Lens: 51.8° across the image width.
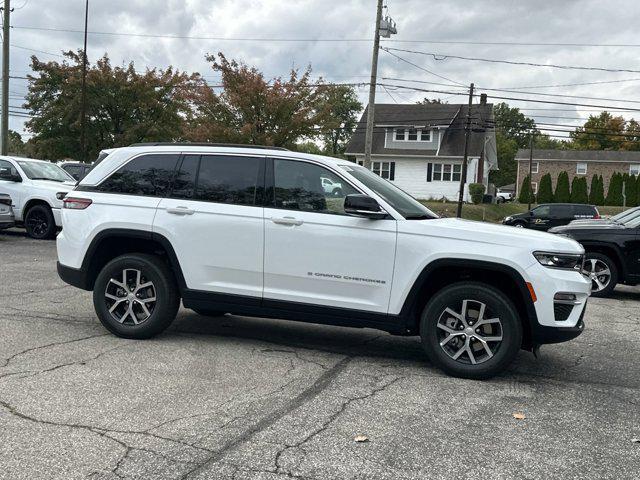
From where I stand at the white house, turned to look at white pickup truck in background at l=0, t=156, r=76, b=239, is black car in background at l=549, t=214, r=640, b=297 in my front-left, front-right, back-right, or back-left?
front-left

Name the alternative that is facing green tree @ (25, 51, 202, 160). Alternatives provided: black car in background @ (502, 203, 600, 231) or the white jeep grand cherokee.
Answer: the black car in background

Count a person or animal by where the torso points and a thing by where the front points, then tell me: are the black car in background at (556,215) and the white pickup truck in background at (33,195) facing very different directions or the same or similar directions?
very different directions

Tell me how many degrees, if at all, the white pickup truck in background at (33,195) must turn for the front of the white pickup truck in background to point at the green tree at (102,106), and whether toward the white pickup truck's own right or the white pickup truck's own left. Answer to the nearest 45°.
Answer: approximately 135° to the white pickup truck's own left

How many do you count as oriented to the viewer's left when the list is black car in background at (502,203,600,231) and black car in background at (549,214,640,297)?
2

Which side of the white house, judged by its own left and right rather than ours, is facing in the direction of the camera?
front

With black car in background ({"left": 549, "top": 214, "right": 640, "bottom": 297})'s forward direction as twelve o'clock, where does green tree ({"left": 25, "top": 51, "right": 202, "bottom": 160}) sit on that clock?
The green tree is roughly at 1 o'clock from the black car in background.

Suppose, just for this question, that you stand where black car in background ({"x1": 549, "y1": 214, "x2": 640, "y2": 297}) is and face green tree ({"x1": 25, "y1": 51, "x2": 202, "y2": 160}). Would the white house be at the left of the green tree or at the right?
right

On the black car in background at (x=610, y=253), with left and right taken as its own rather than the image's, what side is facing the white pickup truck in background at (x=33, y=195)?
front

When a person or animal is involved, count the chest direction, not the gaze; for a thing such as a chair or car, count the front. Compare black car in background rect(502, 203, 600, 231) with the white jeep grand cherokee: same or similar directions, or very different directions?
very different directions

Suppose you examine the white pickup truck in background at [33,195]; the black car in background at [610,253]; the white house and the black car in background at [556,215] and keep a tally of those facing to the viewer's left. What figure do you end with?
2

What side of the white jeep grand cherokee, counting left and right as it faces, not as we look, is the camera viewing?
right

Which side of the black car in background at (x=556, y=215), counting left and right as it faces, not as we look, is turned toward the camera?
left

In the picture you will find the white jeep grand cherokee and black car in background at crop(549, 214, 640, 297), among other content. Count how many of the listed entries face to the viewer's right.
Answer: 1

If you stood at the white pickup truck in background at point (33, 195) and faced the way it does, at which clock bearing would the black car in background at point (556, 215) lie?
The black car in background is roughly at 10 o'clock from the white pickup truck in background.

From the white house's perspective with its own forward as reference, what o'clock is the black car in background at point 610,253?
The black car in background is roughly at 12 o'clock from the white house.

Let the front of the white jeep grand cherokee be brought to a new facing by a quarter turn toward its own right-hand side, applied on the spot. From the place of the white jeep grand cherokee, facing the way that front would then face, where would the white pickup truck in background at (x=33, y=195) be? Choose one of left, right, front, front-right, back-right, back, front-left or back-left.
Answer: back-right

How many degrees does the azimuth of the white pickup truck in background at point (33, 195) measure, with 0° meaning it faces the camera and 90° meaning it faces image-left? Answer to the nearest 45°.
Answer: approximately 315°

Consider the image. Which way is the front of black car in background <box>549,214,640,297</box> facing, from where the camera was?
facing to the left of the viewer
